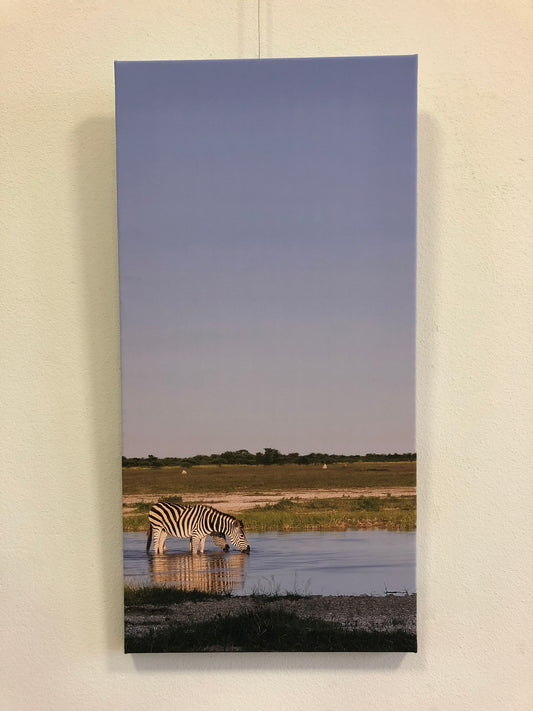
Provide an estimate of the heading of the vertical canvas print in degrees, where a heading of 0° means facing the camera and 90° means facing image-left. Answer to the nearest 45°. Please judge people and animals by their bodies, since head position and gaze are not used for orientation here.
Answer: approximately 0°
